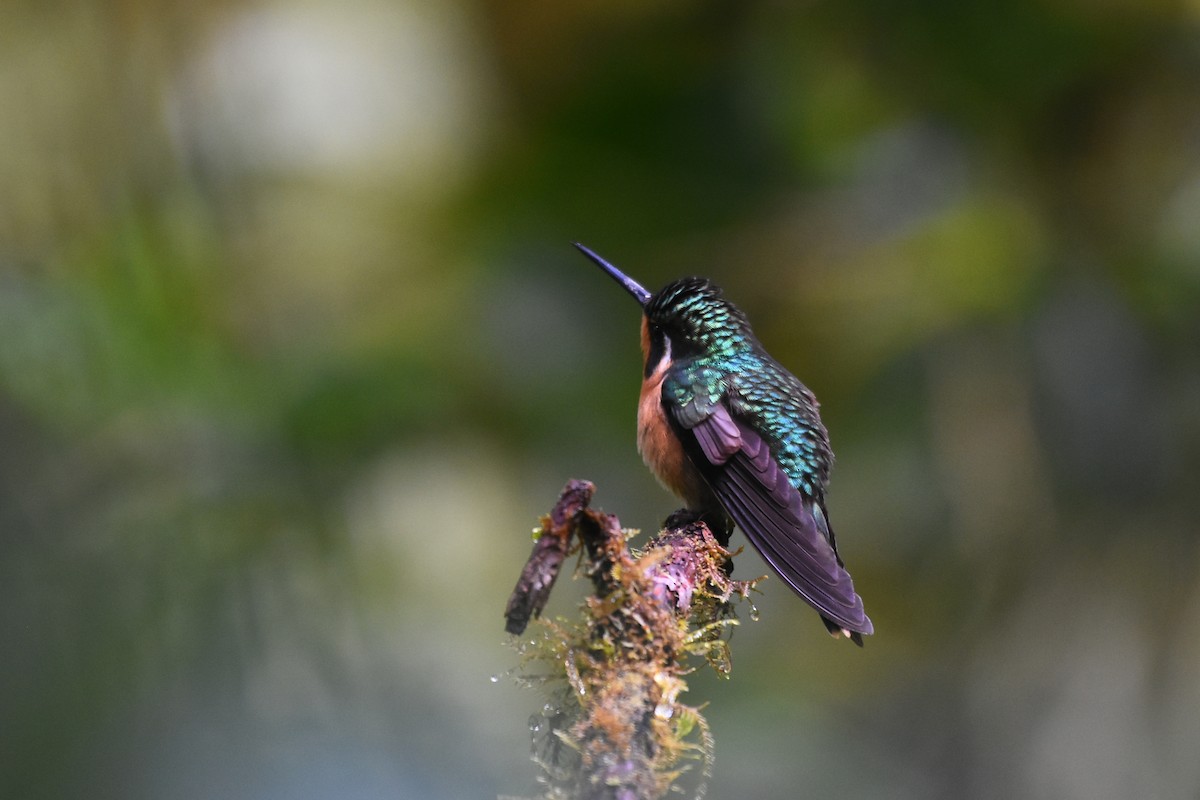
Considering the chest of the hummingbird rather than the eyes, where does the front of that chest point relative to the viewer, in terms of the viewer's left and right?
facing away from the viewer and to the left of the viewer
